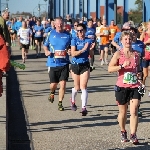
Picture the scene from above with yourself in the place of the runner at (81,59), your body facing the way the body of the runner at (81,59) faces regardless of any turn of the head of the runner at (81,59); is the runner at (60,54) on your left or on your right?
on your right

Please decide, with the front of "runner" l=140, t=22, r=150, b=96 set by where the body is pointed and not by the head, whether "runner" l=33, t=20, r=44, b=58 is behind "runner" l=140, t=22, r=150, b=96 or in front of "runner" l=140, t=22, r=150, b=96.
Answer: behind

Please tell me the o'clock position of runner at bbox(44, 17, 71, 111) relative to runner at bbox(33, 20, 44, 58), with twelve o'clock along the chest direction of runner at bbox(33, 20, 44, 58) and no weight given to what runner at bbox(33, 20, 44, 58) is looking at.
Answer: runner at bbox(44, 17, 71, 111) is roughly at 12 o'clock from runner at bbox(33, 20, 44, 58).

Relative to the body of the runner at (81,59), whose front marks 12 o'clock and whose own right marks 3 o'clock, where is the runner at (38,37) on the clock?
the runner at (38,37) is roughly at 6 o'clock from the runner at (81,59).

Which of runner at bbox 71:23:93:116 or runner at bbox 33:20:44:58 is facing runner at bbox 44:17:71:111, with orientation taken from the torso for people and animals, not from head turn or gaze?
runner at bbox 33:20:44:58
